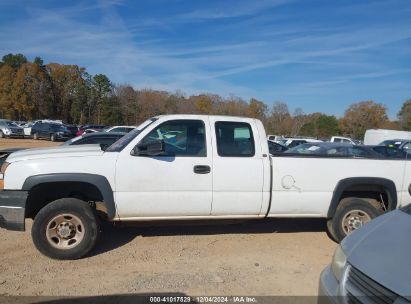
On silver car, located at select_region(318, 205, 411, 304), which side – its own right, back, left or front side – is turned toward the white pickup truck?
right

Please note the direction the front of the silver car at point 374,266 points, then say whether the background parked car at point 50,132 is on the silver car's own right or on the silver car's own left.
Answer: on the silver car's own right

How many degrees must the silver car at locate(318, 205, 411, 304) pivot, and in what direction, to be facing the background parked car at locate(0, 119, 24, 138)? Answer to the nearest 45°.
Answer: approximately 90° to its right

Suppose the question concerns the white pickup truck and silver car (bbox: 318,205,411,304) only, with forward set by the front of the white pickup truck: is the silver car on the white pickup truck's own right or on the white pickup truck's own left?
on the white pickup truck's own left

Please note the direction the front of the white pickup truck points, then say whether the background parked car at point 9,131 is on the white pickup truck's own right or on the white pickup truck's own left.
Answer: on the white pickup truck's own right

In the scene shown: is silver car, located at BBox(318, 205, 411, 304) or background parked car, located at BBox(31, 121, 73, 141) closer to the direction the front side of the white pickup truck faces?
the background parked car

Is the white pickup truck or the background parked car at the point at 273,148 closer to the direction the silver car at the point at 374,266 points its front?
the white pickup truck

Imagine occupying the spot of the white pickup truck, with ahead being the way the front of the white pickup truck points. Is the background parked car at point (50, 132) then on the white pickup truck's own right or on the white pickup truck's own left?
on the white pickup truck's own right

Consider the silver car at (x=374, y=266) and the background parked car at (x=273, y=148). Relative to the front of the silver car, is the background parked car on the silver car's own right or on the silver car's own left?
on the silver car's own right

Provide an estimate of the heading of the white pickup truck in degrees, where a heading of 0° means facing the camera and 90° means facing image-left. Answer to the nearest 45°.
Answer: approximately 90°
